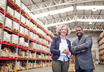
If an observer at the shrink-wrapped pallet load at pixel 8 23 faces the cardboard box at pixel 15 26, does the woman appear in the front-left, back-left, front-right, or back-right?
back-right

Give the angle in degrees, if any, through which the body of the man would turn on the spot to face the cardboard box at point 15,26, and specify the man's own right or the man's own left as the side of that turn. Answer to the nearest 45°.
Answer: approximately 90° to the man's own right

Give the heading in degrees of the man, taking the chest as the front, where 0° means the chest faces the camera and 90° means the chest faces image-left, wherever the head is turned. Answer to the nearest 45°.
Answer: approximately 45°

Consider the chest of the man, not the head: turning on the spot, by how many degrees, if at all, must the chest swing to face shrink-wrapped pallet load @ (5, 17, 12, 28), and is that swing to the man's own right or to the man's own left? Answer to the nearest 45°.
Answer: approximately 90° to the man's own right
